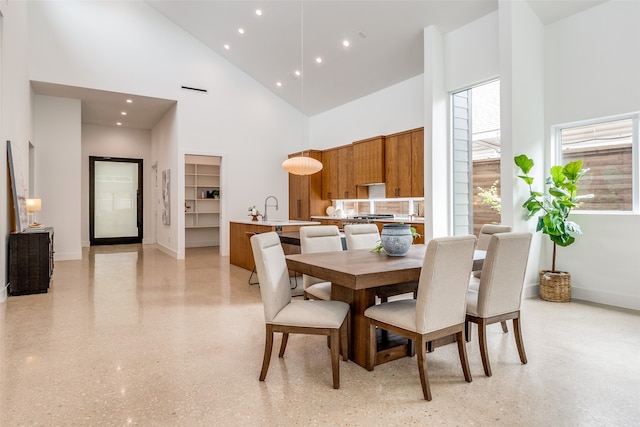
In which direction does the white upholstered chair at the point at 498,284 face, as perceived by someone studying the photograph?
facing away from the viewer and to the left of the viewer

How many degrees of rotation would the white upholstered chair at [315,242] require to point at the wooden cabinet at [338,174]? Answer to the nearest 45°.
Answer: approximately 135° to its left

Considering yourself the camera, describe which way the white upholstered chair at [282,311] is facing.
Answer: facing to the right of the viewer

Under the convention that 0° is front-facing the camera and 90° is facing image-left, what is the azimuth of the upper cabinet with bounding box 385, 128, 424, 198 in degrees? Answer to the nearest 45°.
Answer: approximately 45°

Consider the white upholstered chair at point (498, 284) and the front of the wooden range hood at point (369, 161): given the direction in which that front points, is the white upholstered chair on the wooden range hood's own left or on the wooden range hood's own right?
on the wooden range hood's own left

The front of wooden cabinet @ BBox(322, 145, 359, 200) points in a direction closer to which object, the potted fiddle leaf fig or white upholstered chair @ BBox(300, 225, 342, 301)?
the white upholstered chair

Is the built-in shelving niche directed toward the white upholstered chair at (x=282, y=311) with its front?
yes

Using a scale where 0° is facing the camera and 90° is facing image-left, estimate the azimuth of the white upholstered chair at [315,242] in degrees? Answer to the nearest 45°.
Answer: approximately 315°

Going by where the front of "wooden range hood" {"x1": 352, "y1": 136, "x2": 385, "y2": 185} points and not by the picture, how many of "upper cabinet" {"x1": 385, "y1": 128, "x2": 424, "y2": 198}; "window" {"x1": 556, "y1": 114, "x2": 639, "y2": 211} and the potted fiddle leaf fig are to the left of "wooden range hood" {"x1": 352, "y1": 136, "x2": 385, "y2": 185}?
3

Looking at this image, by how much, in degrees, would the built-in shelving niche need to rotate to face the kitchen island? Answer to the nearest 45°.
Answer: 0° — it already faces it

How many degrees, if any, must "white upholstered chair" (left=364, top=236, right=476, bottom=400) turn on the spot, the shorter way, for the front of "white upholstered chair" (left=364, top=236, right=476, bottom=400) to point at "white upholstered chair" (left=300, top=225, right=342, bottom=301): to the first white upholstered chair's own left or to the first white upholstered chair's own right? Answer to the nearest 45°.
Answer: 0° — it already faces it
